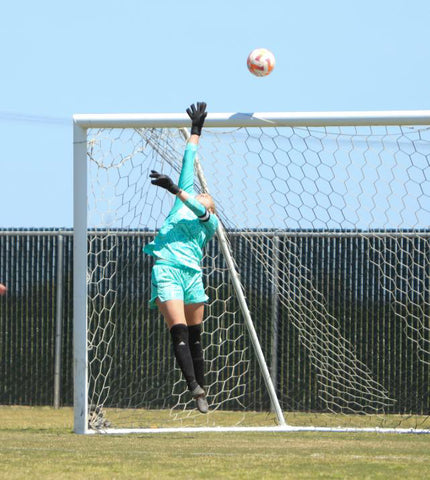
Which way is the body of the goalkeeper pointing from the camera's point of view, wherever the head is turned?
toward the camera
